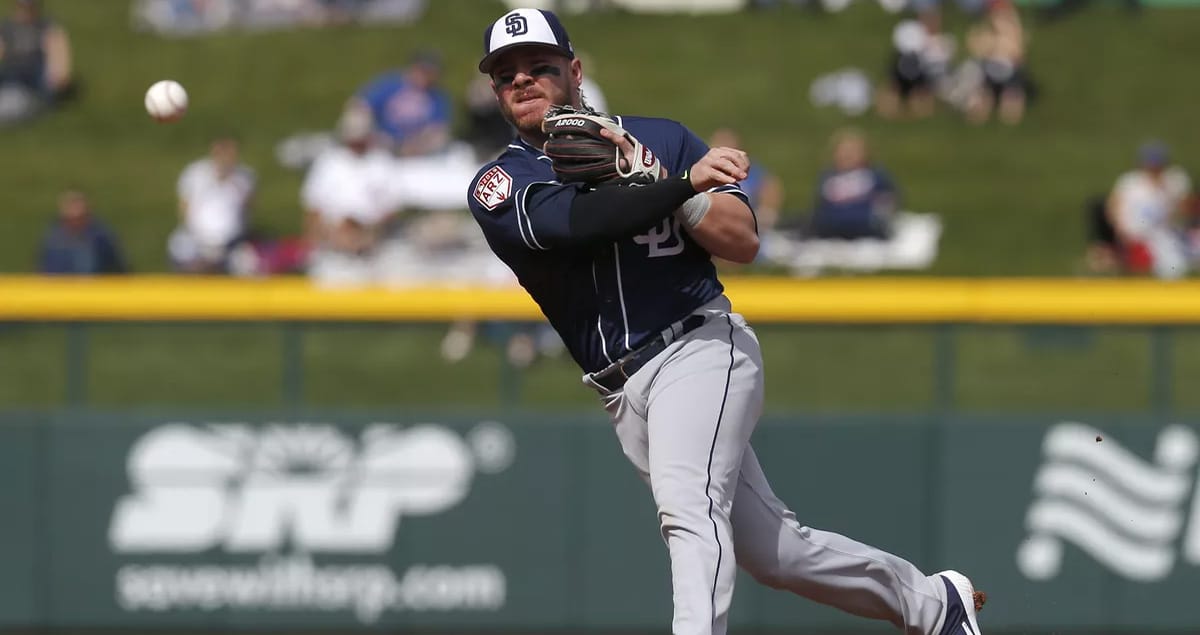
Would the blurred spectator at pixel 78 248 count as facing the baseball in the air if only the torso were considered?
yes

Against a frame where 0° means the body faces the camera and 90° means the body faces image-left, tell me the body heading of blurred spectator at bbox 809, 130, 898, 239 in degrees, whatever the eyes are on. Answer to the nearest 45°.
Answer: approximately 0°

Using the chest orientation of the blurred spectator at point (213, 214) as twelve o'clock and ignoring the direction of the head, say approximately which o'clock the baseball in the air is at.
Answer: The baseball in the air is roughly at 12 o'clock from the blurred spectator.

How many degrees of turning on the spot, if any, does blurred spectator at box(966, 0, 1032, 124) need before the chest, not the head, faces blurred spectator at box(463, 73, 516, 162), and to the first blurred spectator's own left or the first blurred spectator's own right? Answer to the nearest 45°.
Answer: approximately 45° to the first blurred spectator's own right

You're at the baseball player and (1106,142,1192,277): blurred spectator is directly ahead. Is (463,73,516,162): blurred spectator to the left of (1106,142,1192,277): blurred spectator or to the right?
left

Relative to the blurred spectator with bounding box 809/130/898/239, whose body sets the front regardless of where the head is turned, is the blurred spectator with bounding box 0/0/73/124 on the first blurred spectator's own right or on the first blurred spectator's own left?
on the first blurred spectator's own right
